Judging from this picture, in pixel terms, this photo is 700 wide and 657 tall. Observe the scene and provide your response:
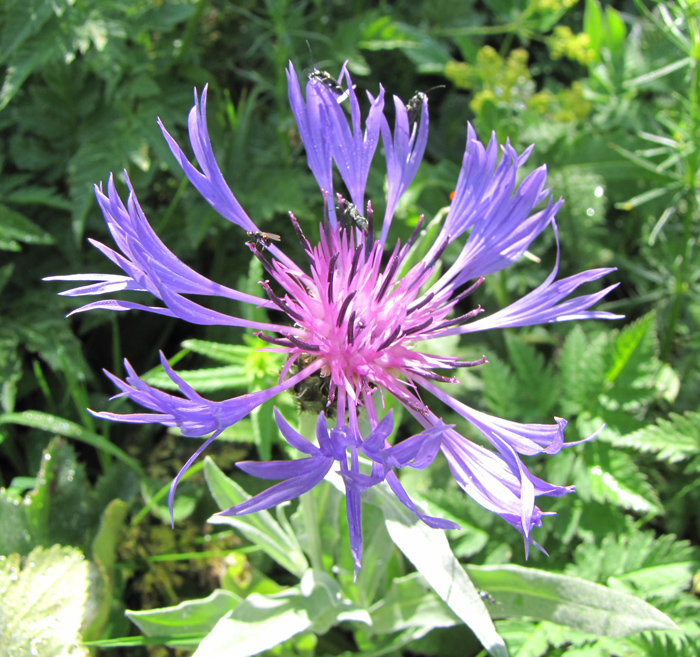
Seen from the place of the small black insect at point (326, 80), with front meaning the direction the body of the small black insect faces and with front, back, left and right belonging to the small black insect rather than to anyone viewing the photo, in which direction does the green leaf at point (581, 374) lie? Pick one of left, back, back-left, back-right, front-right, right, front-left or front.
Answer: back-right

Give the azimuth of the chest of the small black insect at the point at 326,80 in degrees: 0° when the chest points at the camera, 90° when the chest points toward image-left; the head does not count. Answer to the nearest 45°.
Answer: approximately 90°
